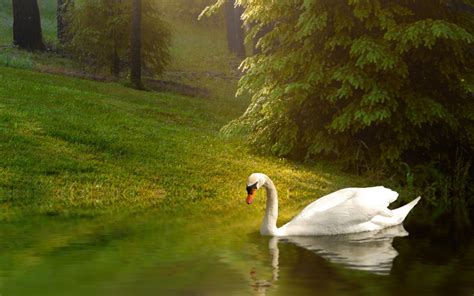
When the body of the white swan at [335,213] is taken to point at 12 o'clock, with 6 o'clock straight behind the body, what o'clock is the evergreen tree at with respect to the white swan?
The evergreen tree is roughly at 3 o'clock from the white swan.

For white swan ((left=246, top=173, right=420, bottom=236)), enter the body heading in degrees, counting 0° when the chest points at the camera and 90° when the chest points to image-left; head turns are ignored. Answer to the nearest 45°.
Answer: approximately 90°
